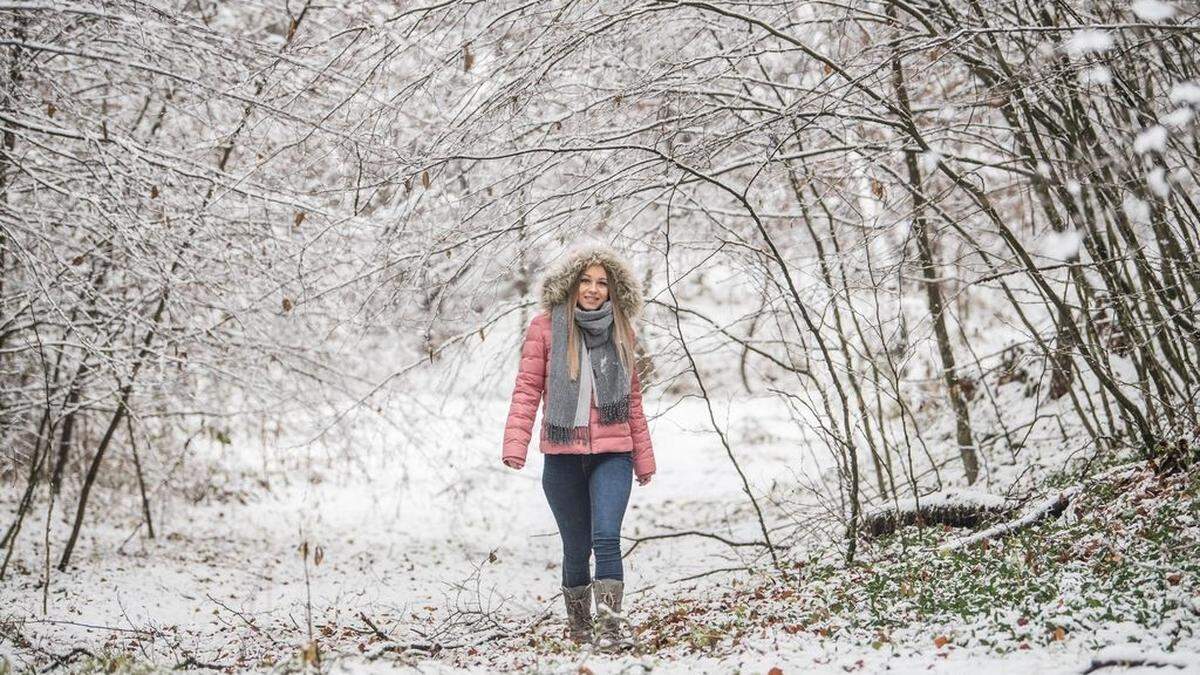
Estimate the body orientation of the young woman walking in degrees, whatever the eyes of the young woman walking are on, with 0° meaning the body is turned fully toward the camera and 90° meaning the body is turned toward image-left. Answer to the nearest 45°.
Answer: approximately 0°

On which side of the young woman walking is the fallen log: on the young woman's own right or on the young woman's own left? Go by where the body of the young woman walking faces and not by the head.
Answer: on the young woman's own left
